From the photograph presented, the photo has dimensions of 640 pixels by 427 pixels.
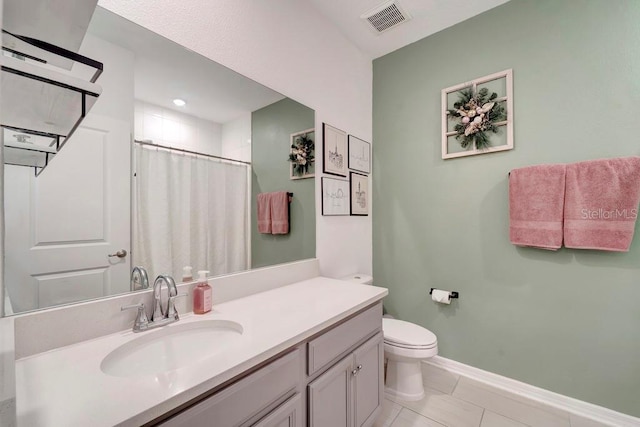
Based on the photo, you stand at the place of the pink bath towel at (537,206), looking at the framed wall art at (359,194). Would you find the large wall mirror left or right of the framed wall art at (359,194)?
left

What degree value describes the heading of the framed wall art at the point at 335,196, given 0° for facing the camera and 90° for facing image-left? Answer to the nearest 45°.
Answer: approximately 315°

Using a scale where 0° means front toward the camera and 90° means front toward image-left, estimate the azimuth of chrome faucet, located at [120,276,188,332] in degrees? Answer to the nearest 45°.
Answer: approximately 315°

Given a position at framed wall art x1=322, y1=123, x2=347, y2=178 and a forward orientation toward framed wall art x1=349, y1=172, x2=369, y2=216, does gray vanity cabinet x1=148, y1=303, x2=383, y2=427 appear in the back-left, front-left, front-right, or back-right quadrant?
back-right

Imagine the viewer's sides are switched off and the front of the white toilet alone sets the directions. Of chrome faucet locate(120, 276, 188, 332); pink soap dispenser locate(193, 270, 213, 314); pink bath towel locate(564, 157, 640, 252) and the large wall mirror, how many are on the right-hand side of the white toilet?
3

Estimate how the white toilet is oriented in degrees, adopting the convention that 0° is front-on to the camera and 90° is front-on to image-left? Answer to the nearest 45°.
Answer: approximately 315°

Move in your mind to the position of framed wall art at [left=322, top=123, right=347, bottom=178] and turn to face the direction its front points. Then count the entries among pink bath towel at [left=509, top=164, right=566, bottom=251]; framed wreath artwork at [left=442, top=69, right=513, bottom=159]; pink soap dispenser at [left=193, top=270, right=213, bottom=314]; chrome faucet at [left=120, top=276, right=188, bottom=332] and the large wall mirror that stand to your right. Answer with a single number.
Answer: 3
